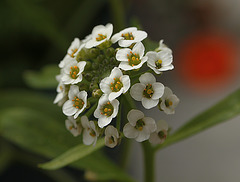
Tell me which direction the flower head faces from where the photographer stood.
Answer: facing the viewer
